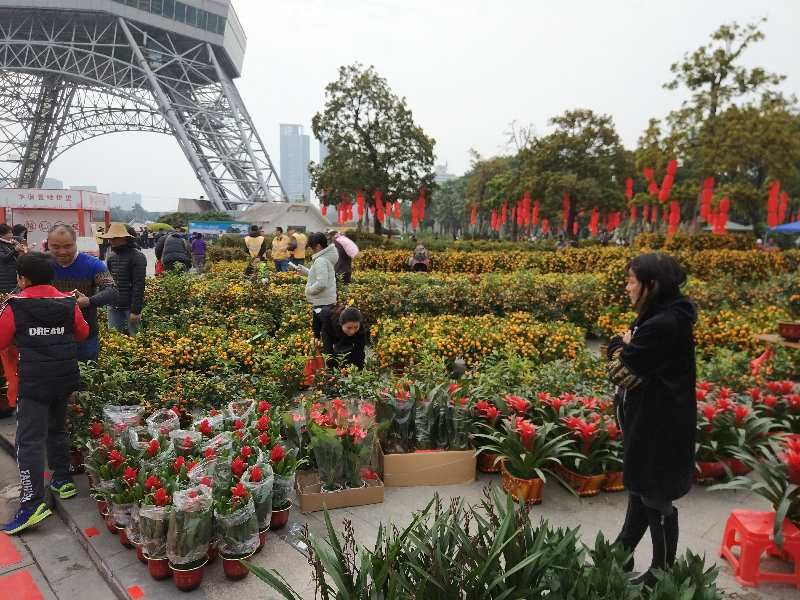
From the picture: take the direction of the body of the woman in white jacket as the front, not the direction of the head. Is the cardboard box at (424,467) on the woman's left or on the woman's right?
on the woman's left

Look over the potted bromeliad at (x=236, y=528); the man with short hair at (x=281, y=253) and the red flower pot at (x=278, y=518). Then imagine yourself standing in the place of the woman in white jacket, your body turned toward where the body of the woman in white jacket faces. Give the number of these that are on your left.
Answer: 2

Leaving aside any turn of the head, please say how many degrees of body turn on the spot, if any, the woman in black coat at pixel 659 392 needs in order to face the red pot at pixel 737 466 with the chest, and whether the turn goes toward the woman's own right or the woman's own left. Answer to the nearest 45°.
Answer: approximately 90° to the woman's own right

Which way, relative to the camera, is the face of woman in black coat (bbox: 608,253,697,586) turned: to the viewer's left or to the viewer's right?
to the viewer's left

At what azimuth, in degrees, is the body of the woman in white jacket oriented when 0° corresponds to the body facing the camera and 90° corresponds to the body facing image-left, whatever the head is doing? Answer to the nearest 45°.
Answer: approximately 90°

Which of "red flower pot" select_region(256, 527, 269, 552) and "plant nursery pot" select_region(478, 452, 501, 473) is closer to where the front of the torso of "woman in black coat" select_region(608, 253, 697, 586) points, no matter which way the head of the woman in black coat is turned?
the red flower pot

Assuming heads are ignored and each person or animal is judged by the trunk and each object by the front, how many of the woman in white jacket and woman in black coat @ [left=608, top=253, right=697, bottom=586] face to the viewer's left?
2

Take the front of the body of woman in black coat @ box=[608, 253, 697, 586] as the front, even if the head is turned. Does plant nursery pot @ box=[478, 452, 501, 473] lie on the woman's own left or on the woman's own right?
on the woman's own right

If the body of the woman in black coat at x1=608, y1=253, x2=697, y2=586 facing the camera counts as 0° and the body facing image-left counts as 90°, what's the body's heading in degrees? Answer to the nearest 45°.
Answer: approximately 90°
